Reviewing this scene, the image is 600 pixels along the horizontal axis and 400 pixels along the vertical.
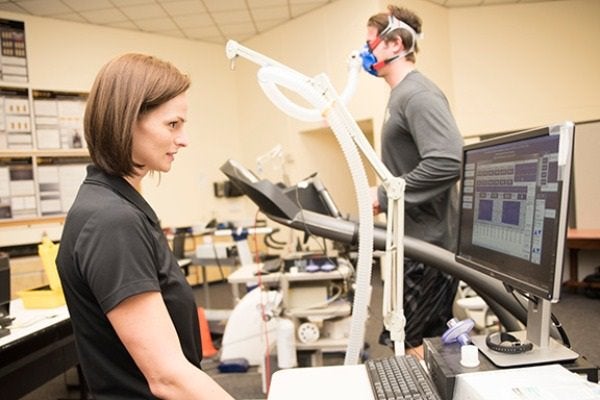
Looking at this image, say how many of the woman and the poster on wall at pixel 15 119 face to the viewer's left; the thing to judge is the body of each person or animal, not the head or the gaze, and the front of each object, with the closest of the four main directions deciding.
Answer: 0

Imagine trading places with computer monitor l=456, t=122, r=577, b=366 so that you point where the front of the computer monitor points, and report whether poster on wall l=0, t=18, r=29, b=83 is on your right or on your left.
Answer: on your right

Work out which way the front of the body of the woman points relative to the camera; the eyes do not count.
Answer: to the viewer's right

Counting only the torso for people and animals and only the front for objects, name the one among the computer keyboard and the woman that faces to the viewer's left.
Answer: the computer keyboard

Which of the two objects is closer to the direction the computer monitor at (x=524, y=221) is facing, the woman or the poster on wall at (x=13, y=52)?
the woman

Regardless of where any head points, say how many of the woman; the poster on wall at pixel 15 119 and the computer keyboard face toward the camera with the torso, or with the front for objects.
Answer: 1

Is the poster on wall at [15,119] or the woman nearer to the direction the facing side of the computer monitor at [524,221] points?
the woman

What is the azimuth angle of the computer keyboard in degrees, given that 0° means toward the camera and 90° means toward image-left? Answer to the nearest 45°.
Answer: approximately 90°

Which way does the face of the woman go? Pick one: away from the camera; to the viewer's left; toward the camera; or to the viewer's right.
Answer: to the viewer's right

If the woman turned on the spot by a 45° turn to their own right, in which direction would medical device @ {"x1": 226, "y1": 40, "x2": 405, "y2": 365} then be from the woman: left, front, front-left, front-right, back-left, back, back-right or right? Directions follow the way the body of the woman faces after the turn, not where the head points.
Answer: front-left
